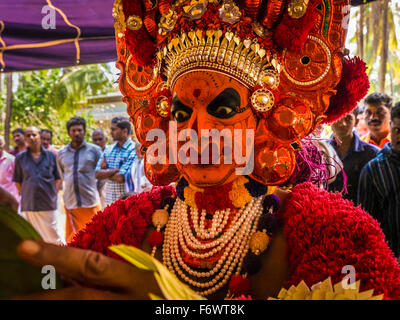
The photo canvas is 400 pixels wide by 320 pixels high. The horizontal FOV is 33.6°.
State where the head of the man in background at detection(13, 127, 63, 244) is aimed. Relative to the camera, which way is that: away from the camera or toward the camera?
toward the camera

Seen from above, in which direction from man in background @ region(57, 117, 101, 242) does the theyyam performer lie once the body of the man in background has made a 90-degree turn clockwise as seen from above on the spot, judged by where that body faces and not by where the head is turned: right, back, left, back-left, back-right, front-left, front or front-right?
left

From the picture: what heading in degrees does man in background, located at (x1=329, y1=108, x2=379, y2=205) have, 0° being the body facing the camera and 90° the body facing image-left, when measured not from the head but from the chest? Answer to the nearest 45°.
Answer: approximately 45°

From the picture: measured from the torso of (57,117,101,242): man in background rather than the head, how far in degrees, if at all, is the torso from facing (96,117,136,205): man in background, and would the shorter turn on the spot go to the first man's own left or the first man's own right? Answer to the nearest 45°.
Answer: approximately 45° to the first man's own left

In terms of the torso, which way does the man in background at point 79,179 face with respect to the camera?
toward the camera

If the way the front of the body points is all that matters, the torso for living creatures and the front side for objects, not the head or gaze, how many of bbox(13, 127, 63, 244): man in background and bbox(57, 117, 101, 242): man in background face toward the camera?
2

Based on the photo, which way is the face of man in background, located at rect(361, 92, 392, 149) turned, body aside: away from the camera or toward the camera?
toward the camera

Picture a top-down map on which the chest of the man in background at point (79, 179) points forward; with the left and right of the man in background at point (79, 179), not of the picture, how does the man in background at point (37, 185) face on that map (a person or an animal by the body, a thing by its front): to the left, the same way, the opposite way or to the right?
the same way

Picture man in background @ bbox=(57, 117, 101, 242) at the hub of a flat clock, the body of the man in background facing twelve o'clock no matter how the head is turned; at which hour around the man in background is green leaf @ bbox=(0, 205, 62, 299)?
The green leaf is roughly at 12 o'clock from the man in background.

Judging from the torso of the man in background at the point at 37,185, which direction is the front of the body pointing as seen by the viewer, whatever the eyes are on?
toward the camera
